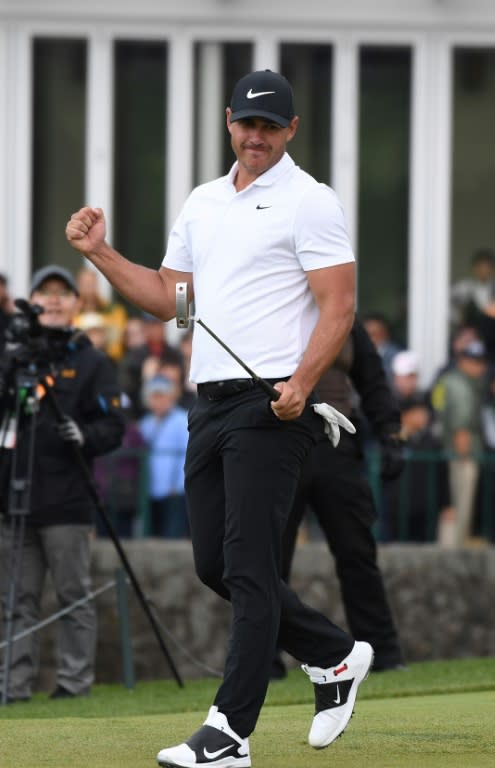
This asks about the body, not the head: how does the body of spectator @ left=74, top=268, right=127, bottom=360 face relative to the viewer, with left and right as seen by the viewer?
facing the viewer

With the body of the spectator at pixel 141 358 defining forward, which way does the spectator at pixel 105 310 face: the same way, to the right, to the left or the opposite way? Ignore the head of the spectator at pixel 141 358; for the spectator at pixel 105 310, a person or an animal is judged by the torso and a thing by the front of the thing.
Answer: the same way

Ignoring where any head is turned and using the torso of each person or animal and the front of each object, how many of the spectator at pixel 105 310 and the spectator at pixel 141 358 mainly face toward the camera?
2

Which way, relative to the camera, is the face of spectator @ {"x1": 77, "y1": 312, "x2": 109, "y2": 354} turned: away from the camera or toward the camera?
toward the camera

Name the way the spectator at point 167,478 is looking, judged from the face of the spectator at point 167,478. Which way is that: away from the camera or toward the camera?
toward the camera

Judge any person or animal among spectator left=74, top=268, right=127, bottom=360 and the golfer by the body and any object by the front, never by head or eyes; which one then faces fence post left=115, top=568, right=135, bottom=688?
the spectator

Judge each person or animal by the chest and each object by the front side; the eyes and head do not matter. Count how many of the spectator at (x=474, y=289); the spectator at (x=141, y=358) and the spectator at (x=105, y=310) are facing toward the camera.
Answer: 3

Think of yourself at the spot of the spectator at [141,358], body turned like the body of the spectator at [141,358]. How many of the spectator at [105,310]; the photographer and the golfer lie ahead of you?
2

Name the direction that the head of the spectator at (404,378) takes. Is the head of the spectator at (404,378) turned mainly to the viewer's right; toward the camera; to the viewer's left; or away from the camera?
toward the camera

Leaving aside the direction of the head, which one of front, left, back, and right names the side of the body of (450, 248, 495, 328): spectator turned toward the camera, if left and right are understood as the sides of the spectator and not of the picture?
front
